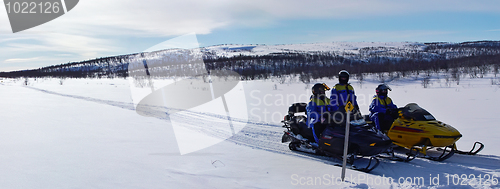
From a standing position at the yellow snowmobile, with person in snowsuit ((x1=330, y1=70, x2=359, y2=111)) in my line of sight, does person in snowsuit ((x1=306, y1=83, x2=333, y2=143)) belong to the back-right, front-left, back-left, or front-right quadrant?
front-left

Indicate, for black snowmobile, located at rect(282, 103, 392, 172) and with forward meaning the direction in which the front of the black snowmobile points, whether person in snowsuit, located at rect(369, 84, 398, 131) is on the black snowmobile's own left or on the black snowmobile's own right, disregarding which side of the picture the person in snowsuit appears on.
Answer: on the black snowmobile's own left

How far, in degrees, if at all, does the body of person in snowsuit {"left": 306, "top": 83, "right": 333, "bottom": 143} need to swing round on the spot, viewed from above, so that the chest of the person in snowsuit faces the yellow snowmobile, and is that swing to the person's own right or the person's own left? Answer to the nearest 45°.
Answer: approximately 45° to the person's own left

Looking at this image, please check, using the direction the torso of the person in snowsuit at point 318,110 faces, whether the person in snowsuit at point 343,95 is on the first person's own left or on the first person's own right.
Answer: on the first person's own left

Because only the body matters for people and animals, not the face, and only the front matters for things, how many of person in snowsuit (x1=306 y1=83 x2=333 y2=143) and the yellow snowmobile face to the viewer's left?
0

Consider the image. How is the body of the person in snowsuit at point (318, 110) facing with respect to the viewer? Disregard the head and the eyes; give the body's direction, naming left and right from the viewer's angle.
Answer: facing the viewer and to the right of the viewer

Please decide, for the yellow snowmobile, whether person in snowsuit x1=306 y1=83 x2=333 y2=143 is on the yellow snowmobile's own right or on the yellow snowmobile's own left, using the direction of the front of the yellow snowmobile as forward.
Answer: on the yellow snowmobile's own right

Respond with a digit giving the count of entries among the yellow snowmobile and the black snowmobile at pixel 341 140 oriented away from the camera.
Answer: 0

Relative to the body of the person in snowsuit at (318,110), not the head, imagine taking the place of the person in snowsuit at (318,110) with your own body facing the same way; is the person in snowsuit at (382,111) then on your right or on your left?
on your left

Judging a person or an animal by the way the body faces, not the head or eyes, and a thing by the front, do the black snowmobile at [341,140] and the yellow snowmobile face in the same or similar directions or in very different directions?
same or similar directions
